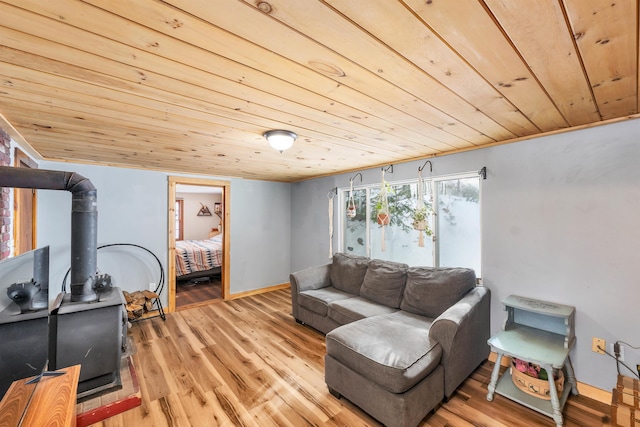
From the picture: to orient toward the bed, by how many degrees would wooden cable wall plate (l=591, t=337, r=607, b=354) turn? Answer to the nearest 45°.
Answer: approximately 90° to its right

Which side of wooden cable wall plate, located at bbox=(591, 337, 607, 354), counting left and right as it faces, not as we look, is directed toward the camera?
front

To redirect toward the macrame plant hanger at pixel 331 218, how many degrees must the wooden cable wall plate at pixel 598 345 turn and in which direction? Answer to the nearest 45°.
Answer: approximately 90° to its right

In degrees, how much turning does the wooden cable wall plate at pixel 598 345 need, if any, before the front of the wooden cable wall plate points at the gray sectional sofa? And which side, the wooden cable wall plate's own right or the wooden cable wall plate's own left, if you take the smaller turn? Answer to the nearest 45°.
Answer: approximately 45° to the wooden cable wall plate's own right

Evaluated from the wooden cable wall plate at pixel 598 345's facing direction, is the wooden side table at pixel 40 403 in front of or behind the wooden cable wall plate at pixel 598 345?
in front

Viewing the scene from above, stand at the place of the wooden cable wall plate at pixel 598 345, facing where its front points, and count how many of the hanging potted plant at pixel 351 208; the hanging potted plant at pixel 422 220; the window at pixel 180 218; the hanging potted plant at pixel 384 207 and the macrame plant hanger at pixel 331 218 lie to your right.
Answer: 5

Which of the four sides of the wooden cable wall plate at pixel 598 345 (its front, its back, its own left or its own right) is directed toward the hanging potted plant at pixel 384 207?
right

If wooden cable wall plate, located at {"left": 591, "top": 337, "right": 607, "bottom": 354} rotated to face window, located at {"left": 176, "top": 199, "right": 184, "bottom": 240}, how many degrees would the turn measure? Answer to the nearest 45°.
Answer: approximately 90° to its right

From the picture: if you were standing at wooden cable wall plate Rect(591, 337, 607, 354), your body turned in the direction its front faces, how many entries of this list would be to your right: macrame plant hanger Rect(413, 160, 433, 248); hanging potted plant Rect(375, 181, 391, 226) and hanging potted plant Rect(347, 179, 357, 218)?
3

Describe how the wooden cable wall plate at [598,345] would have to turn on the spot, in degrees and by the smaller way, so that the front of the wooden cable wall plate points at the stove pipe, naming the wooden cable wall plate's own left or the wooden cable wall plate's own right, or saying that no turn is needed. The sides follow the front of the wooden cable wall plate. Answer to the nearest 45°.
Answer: approximately 45° to the wooden cable wall plate's own right

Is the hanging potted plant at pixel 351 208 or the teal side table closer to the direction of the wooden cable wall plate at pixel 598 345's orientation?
the teal side table

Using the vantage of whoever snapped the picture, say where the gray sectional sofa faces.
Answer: facing the viewer and to the left of the viewer

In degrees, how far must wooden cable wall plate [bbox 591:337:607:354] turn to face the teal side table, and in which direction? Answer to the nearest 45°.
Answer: approximately 45° to its right

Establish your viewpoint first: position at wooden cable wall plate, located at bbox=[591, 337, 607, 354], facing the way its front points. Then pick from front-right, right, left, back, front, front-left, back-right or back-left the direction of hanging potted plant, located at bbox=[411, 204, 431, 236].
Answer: right
